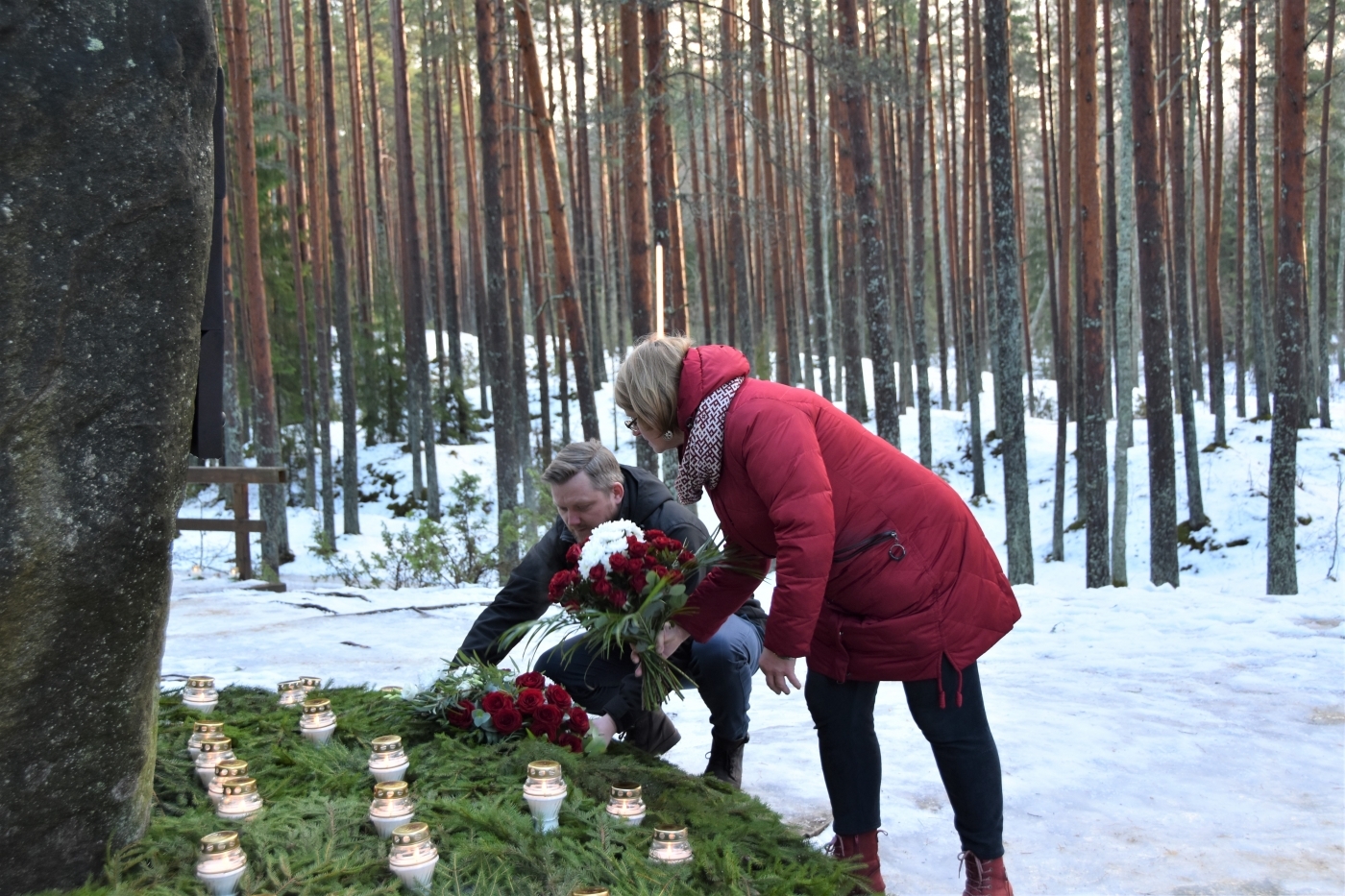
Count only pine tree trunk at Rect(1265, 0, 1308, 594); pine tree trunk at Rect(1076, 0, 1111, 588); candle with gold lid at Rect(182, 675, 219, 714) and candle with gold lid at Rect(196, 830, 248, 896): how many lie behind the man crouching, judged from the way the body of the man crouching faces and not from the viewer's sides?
2

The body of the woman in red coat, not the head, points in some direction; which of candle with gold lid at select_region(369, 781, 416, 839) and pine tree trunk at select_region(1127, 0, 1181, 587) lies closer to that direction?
the candle with gold lid

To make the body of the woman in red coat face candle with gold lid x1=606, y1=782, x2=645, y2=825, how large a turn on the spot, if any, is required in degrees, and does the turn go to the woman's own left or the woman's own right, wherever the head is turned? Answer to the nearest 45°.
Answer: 0° — they already face it

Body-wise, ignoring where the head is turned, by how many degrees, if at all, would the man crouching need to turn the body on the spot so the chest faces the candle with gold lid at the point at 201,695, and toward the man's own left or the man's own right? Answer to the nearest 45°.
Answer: approximately 45° to the man's own right

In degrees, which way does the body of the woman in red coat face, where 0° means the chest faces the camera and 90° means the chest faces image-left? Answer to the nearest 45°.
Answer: approximately 90°

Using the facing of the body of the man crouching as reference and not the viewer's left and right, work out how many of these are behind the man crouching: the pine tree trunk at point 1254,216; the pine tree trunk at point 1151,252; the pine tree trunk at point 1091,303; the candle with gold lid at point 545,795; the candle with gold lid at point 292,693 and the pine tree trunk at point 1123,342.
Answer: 4

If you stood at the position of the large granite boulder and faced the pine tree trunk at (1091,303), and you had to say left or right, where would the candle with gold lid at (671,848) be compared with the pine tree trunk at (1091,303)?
right

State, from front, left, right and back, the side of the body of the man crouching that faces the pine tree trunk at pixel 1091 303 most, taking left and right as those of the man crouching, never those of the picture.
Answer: back

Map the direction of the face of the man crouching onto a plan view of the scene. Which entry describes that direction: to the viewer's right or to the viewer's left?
to the viewer's left

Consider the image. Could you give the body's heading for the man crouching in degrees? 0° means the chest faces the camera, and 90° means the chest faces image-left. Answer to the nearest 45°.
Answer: approximately 45°

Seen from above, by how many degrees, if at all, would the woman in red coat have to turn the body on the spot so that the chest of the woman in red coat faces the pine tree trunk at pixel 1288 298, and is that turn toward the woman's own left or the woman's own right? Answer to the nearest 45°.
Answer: approximately 135° to the woman's own right

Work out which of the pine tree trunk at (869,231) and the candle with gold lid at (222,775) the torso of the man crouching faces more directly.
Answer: the candle with gold lid
